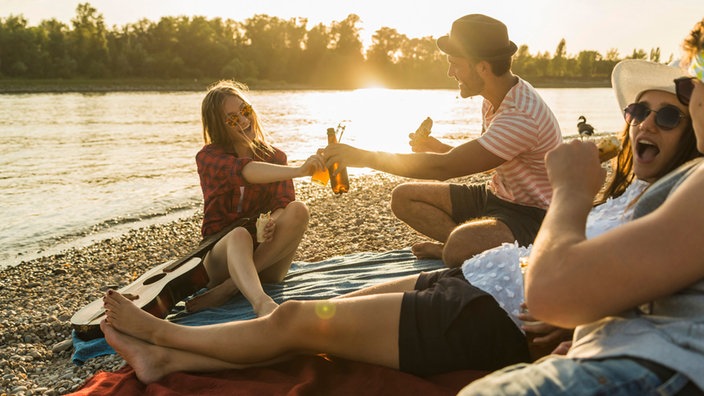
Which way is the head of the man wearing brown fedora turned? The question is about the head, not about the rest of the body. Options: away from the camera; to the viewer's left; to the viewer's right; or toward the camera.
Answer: to the viewer's left

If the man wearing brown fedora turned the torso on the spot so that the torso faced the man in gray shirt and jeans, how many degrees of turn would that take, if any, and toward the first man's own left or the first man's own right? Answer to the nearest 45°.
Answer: approximately 90° to the first man's own left

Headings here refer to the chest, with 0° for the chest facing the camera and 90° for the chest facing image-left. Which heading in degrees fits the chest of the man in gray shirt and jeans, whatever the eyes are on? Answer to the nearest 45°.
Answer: approximately 90°

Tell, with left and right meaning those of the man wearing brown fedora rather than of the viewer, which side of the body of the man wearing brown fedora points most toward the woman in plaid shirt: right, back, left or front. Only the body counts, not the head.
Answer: front

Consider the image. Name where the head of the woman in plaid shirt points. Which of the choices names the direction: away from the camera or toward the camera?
toward the camera

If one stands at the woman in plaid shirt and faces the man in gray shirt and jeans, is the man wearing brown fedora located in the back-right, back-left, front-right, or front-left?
front-left

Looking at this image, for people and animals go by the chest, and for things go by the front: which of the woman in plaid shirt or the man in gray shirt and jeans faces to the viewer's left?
the man in gray shirt and jeans

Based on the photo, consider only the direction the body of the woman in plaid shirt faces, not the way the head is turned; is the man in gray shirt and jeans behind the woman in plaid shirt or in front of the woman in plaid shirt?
in front

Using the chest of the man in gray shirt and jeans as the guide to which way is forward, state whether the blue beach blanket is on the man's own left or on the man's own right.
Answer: on the man's own right

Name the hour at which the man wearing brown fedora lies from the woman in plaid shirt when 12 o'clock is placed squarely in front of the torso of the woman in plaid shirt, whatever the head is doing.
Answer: The man wearing brown fedora is roughly at 11 o'clock from the woman in plaid shirt.

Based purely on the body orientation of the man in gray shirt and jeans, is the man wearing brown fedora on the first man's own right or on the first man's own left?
on the first man's own right

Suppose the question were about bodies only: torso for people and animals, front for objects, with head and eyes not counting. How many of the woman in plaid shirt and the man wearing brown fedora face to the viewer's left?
1

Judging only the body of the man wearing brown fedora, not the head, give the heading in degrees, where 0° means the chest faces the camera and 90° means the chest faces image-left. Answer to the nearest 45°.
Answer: approximately 90°

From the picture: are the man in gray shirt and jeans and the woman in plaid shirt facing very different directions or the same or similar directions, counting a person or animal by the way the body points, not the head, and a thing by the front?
very different directions
